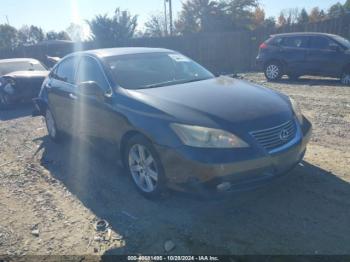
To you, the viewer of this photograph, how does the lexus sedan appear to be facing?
facing the viewer and to the right of the viewer

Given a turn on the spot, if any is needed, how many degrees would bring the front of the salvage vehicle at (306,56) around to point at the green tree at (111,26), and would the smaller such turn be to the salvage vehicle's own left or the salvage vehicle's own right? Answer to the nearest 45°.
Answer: approximately 135° to the salvage vehicle's own left

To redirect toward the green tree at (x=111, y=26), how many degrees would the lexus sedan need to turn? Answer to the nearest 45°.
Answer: approximately 135° to its left

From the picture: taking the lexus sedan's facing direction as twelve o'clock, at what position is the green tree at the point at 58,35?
The green tree is roughly at 7 o'clock from the lexus sedan.

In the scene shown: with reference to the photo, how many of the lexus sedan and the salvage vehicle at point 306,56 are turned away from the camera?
0

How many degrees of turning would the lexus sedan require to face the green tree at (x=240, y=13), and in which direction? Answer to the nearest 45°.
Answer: approximately 135° to its left

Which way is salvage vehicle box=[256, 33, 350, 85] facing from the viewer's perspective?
to the viewer's right

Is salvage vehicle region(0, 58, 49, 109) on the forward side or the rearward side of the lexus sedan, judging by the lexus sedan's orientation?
on the rearward side

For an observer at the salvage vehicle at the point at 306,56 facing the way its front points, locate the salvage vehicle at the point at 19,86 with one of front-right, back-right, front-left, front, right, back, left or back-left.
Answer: back-right

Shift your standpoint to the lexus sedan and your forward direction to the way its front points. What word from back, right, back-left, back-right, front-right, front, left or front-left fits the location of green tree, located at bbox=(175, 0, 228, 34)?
back-left

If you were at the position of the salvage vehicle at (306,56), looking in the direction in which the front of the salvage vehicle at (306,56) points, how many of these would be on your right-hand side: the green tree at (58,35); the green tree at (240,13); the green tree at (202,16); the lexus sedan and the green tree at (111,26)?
1

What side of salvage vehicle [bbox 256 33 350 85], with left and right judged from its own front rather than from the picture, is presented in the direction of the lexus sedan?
right
